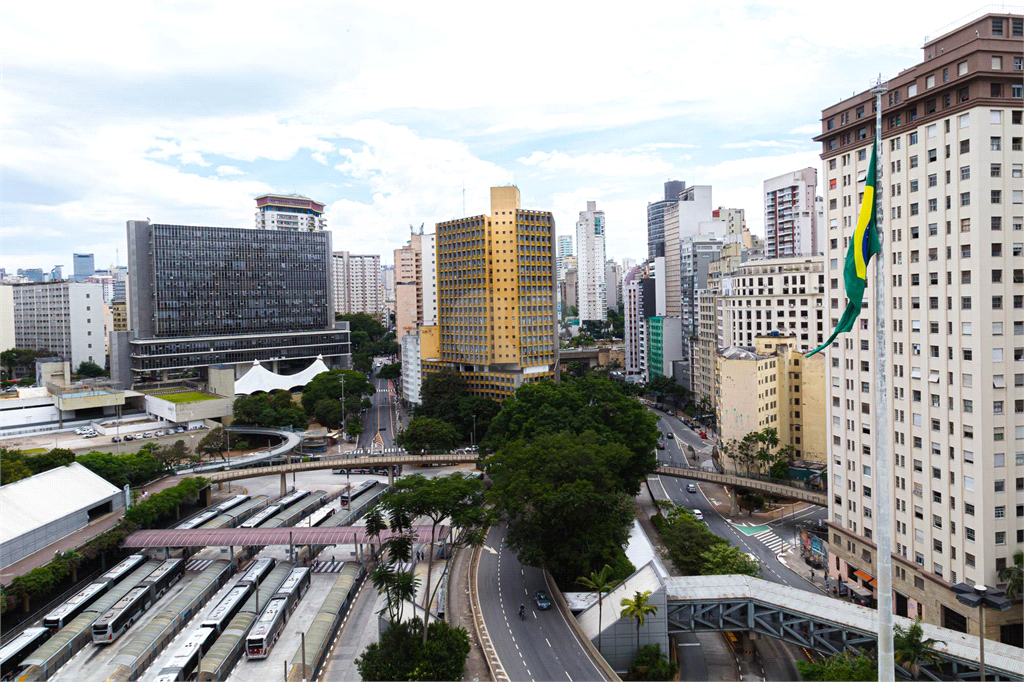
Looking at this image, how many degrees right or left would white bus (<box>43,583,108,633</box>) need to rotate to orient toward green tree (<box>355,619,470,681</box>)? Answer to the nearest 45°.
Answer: approximately 90° to its right

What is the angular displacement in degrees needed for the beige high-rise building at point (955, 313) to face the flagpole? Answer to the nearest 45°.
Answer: approximately 45° to its left

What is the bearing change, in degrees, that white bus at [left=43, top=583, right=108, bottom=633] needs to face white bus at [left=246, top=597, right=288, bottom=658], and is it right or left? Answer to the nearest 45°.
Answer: approximately 90° to its right

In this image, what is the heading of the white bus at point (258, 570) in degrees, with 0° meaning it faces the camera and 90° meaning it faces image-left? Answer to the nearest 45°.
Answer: approximately 45°
